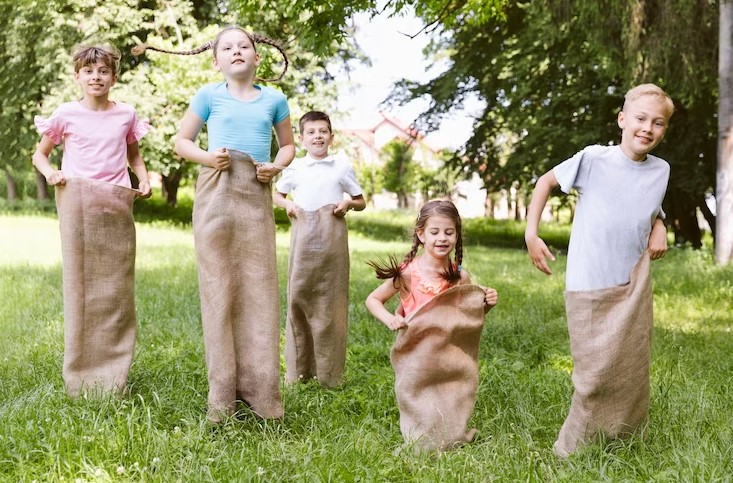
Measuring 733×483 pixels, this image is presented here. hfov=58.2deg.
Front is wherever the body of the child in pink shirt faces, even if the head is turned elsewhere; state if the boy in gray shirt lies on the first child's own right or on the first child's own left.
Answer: on the first child's own left

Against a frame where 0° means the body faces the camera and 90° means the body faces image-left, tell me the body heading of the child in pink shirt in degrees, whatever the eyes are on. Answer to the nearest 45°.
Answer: approximately 0°

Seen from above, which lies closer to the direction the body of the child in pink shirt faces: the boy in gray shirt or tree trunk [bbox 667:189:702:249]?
the boy in gray shirt

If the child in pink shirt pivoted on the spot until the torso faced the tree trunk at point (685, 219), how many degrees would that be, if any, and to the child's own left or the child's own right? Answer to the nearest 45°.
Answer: approximately 135° to the child's own left
